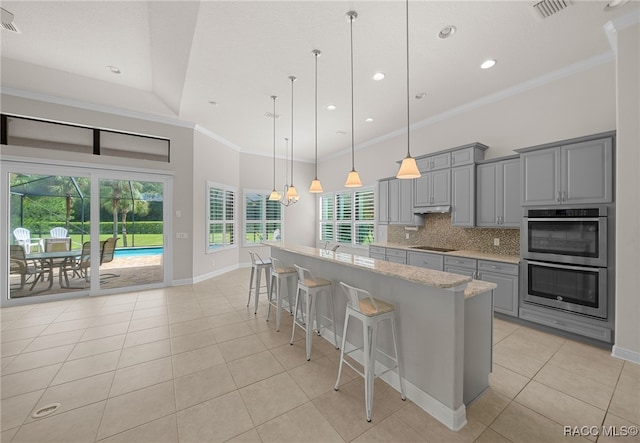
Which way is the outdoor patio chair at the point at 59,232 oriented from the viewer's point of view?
toward the camera

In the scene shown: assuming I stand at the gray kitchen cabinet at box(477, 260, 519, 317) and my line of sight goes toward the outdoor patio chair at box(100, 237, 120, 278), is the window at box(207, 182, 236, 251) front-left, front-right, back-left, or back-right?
front-right

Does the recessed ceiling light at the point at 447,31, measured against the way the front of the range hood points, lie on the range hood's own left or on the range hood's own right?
on the range hood's own left

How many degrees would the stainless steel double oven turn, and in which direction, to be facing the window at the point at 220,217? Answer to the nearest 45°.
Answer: approximately 45° to its right

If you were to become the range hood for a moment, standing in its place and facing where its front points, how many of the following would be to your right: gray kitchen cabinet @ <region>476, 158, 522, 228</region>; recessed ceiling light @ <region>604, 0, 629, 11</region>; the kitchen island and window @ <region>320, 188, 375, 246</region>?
1

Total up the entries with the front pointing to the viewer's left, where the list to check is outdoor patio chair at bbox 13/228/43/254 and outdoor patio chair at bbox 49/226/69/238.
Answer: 0

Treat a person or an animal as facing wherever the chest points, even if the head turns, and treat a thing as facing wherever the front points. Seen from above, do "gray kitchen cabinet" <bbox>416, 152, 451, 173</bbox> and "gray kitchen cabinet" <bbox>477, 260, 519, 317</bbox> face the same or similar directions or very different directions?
same or similar directions

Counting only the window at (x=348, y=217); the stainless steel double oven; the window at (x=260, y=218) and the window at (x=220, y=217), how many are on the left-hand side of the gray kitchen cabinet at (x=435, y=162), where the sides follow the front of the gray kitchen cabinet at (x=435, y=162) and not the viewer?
1

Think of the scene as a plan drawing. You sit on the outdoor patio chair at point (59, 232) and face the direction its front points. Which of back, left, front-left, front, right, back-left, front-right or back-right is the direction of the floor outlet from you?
front

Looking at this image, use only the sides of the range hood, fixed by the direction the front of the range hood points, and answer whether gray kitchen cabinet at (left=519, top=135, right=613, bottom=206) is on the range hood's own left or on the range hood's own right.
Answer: on the range hood's own left

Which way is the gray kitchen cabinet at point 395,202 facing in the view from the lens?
facing the viewer and to the left of the viewer

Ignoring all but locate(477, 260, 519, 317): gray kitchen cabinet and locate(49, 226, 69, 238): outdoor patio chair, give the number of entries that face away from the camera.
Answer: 0

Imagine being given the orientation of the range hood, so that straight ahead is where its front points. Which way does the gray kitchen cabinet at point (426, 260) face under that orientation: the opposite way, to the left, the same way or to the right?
the same way

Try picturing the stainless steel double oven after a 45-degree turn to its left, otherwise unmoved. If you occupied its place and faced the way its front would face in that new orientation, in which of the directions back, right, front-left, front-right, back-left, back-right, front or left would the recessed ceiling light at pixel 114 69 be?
front-right

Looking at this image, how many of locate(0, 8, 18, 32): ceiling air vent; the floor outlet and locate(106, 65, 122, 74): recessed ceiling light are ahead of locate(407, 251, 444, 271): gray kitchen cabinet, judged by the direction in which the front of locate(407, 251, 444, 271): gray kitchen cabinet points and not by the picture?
3

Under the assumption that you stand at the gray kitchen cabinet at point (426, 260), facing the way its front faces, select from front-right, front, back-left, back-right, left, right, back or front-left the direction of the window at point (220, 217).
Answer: front-right

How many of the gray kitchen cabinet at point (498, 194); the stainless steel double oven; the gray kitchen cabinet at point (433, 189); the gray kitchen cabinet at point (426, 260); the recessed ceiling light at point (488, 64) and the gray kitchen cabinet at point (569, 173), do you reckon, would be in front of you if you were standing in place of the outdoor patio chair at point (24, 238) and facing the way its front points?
6

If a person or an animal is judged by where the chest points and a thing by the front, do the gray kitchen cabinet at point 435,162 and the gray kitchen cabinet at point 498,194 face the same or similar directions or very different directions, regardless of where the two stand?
same or similar directions

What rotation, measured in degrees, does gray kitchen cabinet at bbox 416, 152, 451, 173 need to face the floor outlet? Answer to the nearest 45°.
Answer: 0° — it already faces it
